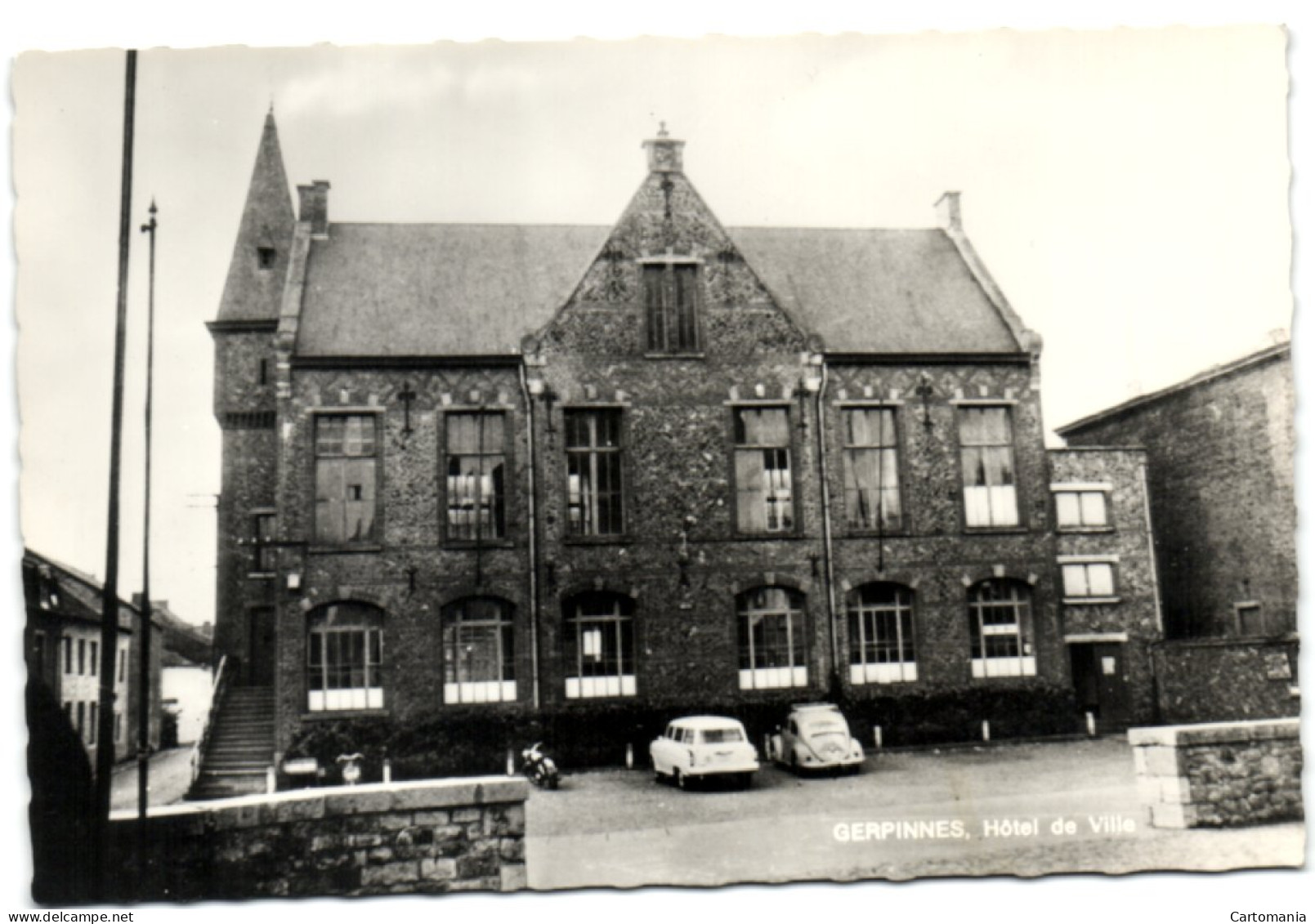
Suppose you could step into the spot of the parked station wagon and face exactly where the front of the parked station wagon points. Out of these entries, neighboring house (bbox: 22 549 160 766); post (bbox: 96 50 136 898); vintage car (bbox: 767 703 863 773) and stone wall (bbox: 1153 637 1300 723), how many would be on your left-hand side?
2
